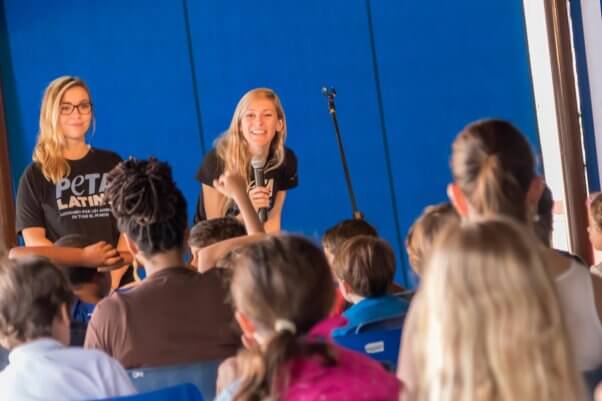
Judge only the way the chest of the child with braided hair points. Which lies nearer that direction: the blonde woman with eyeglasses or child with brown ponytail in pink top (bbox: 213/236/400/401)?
the blonde woman with eyeglasses

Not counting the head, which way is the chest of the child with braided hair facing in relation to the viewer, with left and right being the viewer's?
facing away from the viewer

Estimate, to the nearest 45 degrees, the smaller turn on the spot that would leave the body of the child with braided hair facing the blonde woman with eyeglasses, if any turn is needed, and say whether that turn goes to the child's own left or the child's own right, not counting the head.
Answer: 0° — they already face them

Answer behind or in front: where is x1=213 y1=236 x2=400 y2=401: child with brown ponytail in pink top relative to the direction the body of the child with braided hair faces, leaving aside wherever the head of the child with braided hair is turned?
behind
